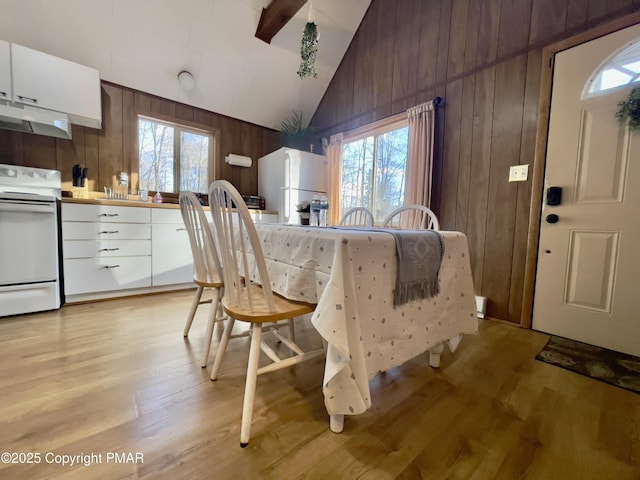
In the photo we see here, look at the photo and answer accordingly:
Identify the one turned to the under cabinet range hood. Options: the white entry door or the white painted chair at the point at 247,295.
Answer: the white entry door

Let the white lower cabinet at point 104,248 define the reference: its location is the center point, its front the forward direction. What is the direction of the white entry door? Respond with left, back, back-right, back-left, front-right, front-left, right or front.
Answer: front-left

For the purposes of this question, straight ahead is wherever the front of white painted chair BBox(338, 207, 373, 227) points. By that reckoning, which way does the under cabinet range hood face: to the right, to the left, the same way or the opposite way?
to the left

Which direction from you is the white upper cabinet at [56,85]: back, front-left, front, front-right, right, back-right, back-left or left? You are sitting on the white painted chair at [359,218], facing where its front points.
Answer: front-right

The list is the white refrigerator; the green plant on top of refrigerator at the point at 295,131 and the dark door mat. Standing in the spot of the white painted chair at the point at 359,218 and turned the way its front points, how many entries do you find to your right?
2

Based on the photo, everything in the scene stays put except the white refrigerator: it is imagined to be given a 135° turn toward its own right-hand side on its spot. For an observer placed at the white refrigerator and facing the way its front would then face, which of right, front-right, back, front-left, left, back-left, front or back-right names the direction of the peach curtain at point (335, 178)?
back

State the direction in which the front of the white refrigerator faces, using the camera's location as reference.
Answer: facing the viewer and to the right of the viewer

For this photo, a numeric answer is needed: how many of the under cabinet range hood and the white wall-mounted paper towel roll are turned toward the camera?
2

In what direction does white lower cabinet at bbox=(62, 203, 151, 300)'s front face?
toward the camera

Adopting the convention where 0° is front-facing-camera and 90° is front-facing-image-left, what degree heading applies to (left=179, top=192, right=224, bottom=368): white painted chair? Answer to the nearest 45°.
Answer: approximately 225°
